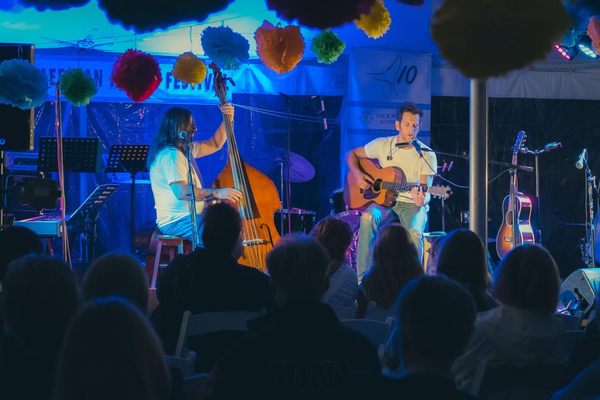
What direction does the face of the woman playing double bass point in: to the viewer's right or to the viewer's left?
to the viewer's right

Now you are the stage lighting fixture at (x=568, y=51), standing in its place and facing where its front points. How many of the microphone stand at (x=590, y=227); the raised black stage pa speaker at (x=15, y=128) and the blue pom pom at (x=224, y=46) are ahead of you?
2

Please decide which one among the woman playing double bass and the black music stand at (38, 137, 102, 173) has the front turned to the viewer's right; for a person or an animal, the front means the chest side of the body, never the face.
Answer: the woman playing double bass

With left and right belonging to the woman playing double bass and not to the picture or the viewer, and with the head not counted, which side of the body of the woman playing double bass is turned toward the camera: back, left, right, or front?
right

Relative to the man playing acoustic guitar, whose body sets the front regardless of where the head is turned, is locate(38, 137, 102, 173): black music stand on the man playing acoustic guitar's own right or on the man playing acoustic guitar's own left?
on the man playing acoustic guitar's own right

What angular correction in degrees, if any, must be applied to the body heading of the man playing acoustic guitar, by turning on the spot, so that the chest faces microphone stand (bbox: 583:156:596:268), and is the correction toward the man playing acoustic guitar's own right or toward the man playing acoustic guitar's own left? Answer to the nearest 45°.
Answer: approximately 135° to the man playing acoustic guitar's own left

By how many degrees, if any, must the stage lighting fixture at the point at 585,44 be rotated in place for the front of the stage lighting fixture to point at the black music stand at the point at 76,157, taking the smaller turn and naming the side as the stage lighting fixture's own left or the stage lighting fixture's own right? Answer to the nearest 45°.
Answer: approximately 45° to the stage lighting fixture's own right

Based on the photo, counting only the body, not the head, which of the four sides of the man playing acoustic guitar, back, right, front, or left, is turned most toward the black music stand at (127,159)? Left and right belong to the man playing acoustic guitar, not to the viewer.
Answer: right

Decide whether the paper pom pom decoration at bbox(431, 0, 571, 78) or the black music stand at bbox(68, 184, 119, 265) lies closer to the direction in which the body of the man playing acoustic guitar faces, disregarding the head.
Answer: the paper pom pom decoration

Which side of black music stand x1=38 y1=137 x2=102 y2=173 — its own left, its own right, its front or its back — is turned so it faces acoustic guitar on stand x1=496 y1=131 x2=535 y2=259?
right
